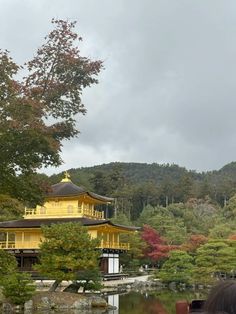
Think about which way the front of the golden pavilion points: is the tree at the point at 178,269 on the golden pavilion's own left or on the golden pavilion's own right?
on the golden pavilion's own left

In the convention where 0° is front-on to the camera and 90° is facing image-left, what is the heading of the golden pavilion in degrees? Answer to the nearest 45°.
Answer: approximately 45°

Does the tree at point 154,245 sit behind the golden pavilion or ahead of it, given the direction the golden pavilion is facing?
behind

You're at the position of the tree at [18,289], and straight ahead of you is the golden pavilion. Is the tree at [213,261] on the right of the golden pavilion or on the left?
right

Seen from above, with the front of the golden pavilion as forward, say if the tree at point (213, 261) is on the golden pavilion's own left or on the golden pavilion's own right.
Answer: on the golden pavilion's own left

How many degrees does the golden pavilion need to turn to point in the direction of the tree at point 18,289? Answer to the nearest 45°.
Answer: approximately 45° to its left
